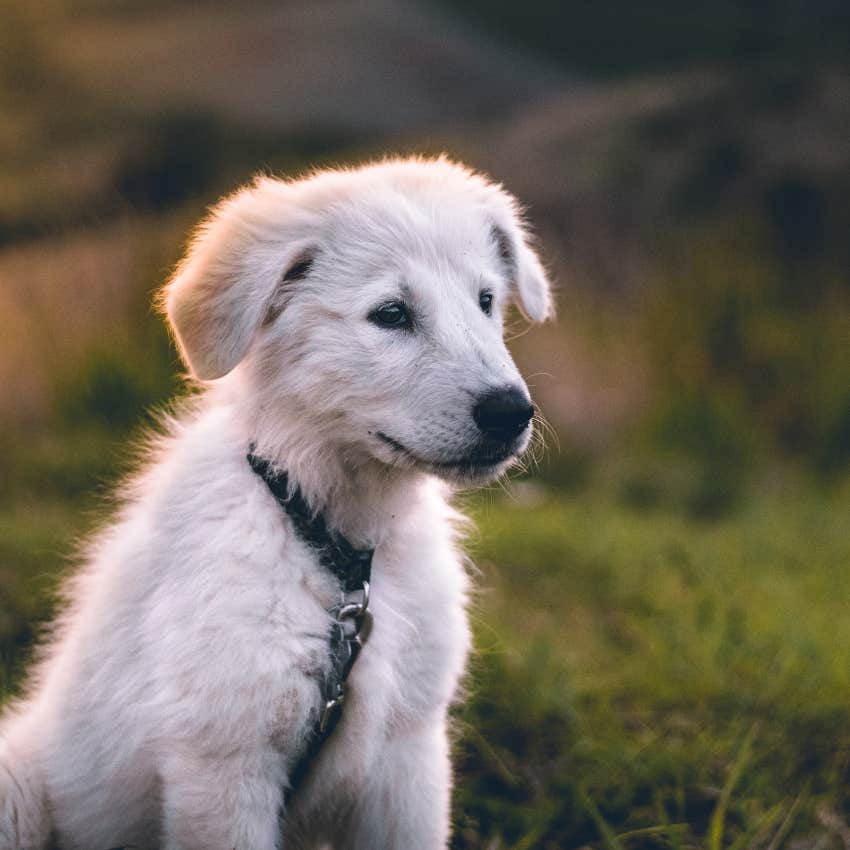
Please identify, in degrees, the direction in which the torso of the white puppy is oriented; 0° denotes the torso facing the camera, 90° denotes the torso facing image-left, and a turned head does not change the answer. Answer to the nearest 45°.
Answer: approximately 315°
